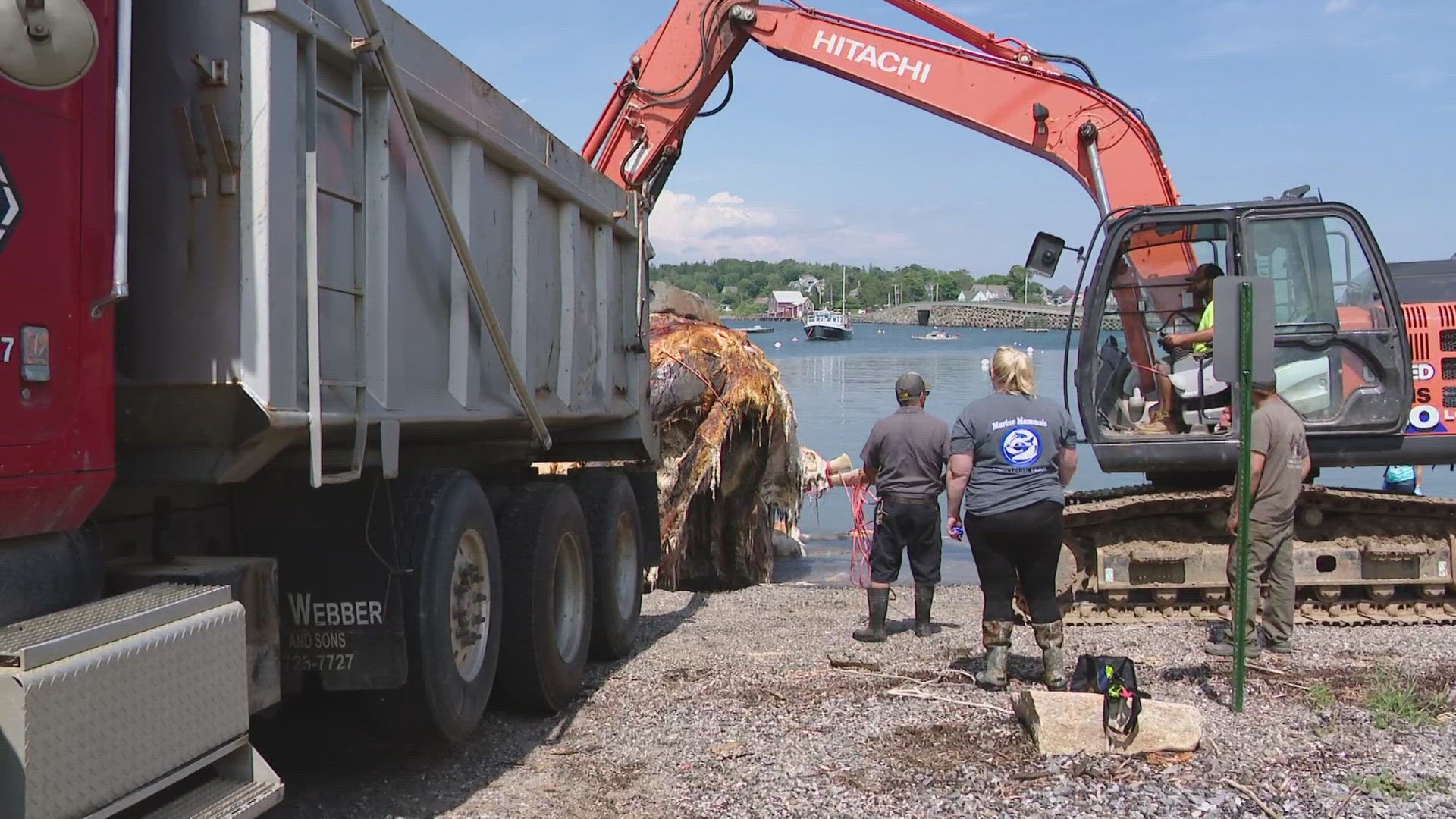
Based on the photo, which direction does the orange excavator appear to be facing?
to the viewer's left

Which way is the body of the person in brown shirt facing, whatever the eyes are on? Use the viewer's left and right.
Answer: facing away from the viewer and to the left of the viewer

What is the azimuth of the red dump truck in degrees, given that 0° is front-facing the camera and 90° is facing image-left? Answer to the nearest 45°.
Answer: approximately 45°

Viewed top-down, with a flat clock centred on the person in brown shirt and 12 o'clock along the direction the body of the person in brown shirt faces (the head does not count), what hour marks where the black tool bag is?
The black tool bag is roughly at 8 o'clock from the person in brown shirt.

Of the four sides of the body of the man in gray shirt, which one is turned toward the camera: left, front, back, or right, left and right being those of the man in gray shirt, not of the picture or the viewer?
back

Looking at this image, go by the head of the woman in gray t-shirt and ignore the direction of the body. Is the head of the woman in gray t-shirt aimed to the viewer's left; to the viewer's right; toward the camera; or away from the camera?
away from the camera

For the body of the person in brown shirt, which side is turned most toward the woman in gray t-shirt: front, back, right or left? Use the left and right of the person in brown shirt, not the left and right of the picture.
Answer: left

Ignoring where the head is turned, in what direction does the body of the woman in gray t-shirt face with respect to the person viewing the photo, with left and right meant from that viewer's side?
facing away from the viewer

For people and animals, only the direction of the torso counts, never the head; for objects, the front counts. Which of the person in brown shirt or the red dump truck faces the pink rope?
the person in brown shirt

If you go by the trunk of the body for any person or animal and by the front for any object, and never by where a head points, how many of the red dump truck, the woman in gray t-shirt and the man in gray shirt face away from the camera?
2

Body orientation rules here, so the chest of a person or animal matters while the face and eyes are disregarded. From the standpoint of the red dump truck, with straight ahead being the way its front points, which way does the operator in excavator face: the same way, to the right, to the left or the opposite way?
to the right

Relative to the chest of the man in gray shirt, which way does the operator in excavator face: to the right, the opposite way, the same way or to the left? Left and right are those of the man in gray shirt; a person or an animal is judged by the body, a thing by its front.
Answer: to the left

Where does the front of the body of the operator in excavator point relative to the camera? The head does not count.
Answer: to the viewer's left

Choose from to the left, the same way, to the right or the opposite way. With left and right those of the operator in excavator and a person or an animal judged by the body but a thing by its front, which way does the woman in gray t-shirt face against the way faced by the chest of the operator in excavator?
to the right
